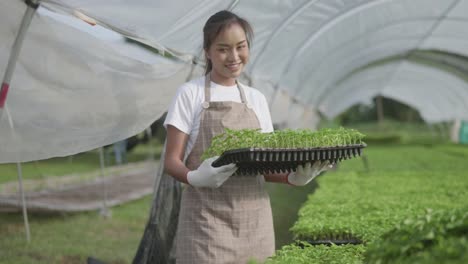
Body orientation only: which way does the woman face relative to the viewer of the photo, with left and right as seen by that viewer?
facing the viewer and to the right of the viewer

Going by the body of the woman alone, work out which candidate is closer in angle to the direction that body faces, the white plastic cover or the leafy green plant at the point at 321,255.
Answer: the leafy green plant

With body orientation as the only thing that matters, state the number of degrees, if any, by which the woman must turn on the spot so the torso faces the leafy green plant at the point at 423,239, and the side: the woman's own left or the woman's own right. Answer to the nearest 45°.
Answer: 0° — they already face it

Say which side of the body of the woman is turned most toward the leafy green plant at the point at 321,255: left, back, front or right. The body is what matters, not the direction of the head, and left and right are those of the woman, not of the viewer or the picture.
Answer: front

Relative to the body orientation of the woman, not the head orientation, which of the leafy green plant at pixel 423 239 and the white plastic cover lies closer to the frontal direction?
the leafy green plant
